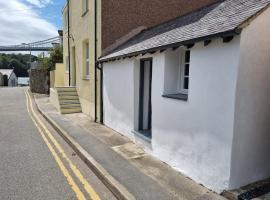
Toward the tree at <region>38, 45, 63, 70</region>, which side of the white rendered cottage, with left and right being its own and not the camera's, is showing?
right

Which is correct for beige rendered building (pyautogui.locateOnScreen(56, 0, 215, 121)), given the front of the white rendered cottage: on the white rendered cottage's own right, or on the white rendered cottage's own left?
on the white rendered cottage's own right

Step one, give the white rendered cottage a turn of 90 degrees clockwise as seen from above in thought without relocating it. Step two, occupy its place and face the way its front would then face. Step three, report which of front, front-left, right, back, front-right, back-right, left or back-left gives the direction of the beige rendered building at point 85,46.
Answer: front

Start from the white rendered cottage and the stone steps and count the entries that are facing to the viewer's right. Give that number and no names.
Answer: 0

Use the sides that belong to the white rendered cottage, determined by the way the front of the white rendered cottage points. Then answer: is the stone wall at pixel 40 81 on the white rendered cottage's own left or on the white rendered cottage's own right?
on the white rendered cottage's own right

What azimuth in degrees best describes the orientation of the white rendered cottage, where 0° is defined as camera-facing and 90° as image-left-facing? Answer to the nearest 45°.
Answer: approximately 45°
